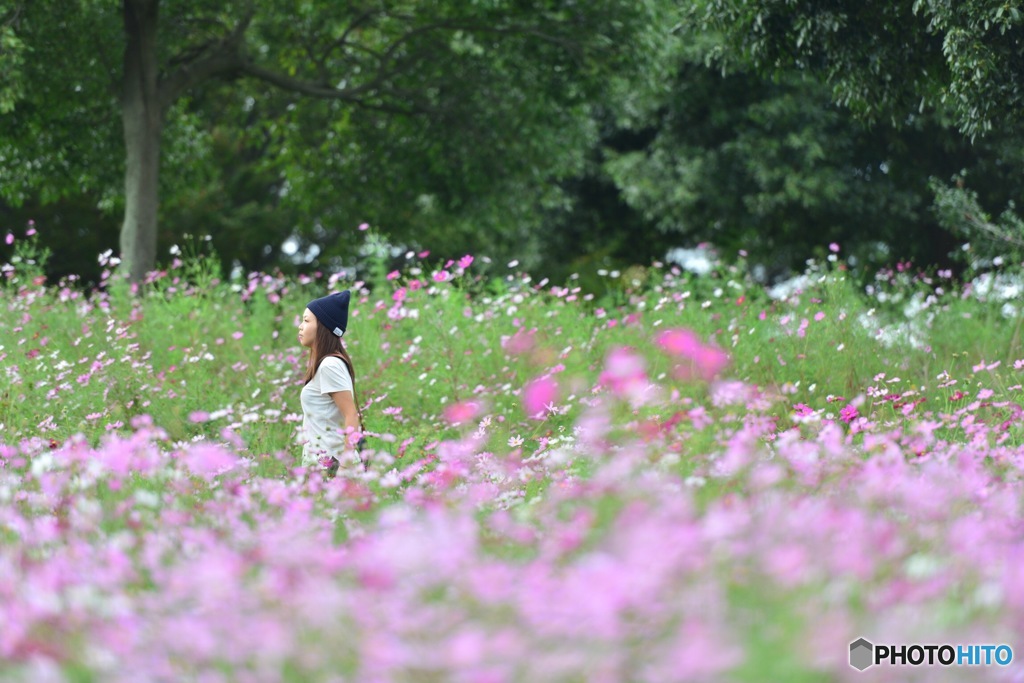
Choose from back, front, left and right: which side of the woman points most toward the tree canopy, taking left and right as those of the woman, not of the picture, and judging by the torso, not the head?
right

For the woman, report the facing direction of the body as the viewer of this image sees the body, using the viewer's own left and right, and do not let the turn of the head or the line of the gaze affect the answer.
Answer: facing to the left of the viewer

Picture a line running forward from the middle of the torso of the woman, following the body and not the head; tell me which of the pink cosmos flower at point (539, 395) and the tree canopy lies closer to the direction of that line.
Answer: the tree canopy
